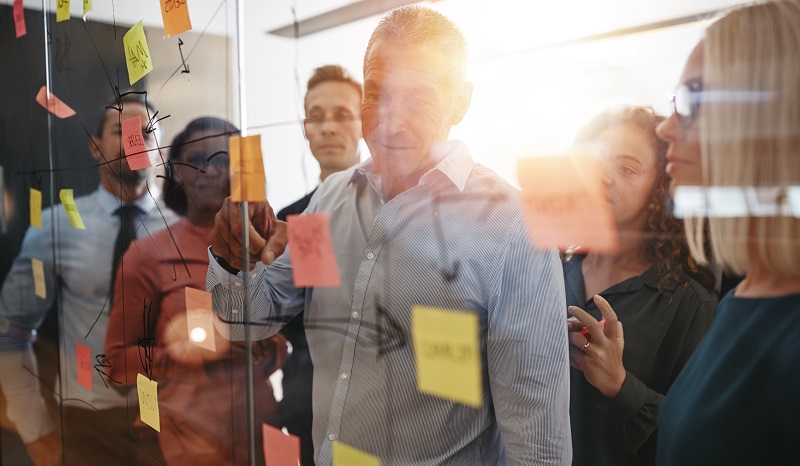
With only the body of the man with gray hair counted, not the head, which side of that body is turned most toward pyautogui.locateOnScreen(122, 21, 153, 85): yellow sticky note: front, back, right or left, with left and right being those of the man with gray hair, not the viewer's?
right

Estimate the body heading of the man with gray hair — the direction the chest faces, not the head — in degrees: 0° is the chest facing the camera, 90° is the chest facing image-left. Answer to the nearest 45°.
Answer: approximately 45°

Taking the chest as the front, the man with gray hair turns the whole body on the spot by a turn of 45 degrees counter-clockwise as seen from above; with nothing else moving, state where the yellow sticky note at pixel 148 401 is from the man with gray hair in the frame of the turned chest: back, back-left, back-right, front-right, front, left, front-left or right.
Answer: back-right

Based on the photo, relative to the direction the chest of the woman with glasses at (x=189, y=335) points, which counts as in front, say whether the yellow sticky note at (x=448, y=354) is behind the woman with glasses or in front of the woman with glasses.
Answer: in front

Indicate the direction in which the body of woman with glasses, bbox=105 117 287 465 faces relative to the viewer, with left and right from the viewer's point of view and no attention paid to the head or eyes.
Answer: facing the viewer and to the right of the viewer

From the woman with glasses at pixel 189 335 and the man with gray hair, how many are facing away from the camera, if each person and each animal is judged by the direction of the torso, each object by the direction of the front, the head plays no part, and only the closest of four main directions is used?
0

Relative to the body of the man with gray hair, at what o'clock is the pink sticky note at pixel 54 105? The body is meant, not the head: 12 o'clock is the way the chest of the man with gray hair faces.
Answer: The pink sticky note is roughly at 3 o'clock from the man with gray hair.

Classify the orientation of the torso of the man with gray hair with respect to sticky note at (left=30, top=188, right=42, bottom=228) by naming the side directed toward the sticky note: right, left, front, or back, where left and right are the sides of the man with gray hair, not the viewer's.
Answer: right

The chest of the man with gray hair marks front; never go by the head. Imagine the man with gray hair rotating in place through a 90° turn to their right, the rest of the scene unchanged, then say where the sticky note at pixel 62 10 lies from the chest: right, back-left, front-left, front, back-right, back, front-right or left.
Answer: front

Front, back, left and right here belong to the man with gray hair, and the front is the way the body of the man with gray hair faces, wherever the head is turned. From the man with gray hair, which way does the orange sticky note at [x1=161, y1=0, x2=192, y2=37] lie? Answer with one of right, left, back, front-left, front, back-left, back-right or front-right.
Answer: right
